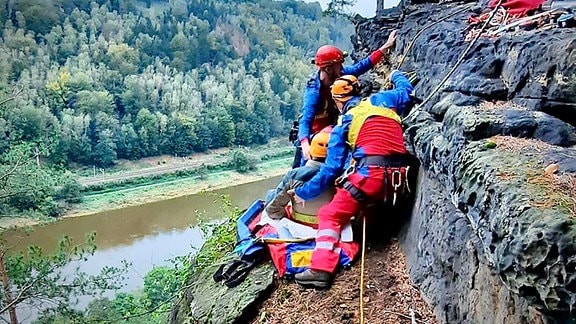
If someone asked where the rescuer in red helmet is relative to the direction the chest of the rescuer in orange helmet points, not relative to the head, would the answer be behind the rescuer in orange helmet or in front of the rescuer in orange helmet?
in front
